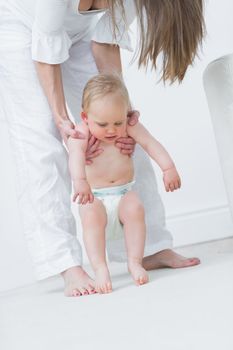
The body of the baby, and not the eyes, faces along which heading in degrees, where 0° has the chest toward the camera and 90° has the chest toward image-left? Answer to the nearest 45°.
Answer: approximately 0°

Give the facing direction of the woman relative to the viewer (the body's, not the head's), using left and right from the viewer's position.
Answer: facing the viewer and to the right of the viewer
